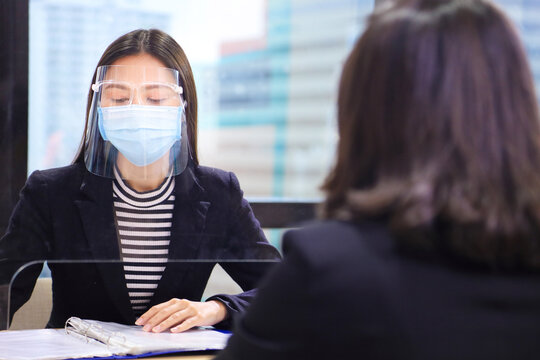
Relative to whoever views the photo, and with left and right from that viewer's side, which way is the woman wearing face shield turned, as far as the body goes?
facing the viewer

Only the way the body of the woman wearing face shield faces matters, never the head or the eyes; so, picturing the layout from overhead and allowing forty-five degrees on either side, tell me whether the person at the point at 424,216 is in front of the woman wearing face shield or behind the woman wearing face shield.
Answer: in front

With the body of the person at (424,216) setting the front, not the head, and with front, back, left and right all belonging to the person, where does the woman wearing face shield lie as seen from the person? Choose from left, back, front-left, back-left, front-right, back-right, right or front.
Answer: front-left

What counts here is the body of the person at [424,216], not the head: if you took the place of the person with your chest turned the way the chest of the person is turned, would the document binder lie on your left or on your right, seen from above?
on your left

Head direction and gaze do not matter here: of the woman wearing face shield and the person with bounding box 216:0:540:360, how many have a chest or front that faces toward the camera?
1

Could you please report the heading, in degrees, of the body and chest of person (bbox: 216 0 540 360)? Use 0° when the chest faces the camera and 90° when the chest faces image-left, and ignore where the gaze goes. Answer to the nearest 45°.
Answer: approximately 180°

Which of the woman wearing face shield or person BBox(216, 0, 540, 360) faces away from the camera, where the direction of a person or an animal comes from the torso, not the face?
the person

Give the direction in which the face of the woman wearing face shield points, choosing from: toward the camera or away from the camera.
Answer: toward the camera

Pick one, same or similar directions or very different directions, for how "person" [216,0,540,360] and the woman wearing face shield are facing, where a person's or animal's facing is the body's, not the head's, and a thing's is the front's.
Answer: very different directions
